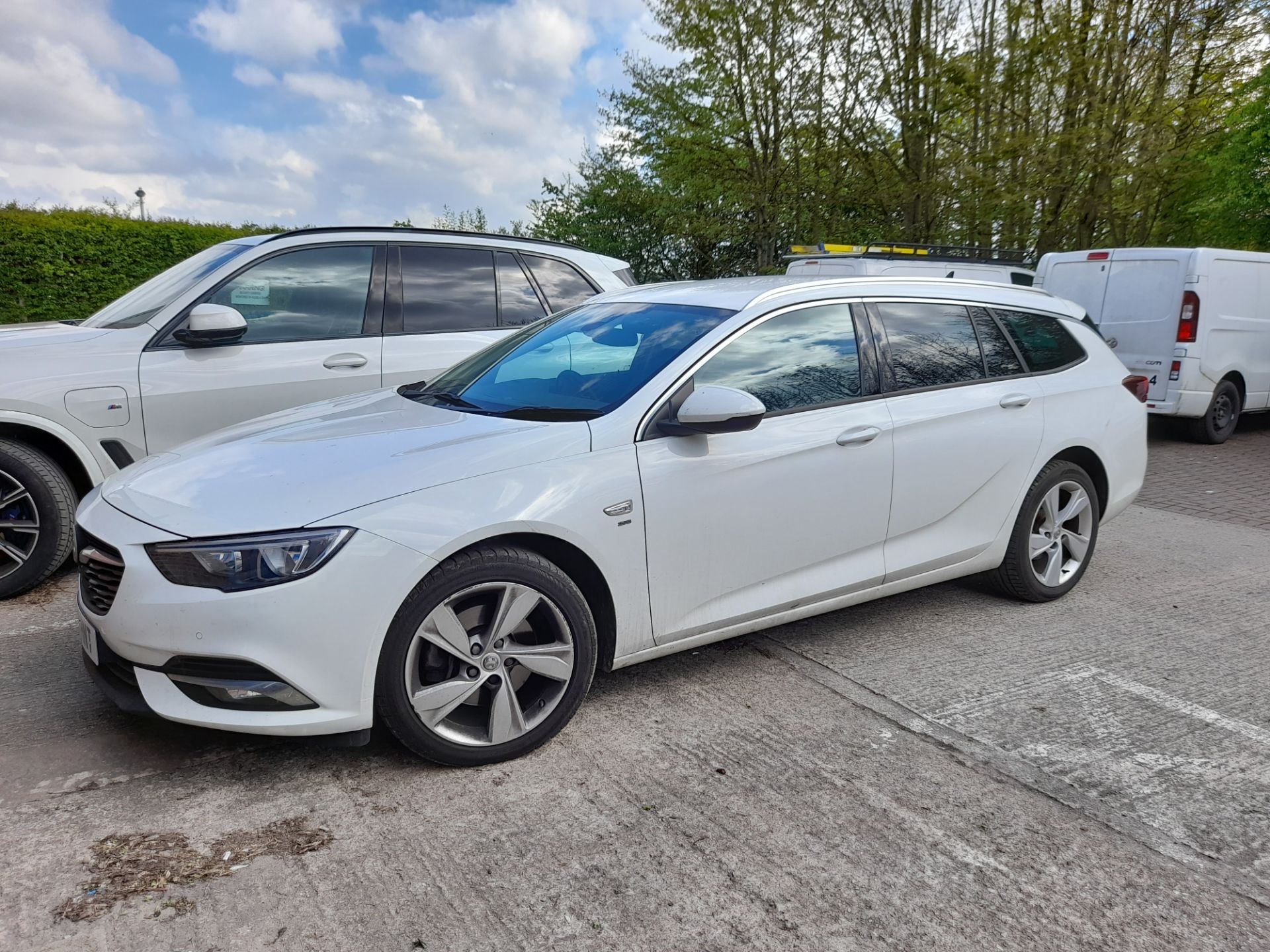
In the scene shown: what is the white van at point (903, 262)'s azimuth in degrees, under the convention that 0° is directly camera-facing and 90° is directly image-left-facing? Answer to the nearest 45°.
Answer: approximately 225°

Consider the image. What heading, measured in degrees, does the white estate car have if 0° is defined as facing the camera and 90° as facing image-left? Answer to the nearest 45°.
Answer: approximately 45°

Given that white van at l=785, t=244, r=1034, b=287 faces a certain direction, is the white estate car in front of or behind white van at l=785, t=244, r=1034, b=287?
behind

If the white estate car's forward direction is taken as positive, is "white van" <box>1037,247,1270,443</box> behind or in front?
behind

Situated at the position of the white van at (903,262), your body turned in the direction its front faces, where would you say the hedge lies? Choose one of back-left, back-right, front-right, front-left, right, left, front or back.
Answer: back-left

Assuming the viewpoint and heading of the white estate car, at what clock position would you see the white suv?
The white suv is roughly at 3 o'clock from the white estate car.

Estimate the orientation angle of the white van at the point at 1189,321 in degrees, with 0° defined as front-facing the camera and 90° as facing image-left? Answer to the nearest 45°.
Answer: approximately 225°

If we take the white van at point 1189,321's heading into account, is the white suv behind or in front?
behind

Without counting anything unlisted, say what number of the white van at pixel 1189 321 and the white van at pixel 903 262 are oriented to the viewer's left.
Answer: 0

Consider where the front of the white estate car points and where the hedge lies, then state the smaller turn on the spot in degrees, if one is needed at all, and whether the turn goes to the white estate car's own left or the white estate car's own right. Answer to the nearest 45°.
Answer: approximately 90° to the white estate car's own right

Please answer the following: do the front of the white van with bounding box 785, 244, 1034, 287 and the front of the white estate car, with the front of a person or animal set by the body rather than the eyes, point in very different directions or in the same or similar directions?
very different directions
